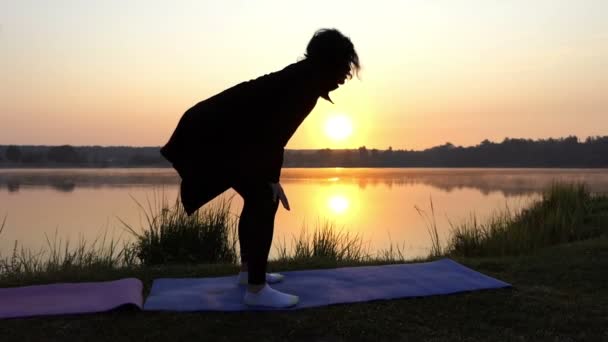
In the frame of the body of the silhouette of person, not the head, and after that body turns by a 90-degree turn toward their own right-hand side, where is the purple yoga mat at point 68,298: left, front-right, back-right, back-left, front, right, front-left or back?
right

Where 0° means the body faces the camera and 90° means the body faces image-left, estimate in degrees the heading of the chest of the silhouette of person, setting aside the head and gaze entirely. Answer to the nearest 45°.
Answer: approximately 270°

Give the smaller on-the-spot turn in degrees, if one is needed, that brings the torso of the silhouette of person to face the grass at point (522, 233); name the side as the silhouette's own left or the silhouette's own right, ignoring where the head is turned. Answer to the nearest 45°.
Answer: approximately 45° to the silhouette's own left
